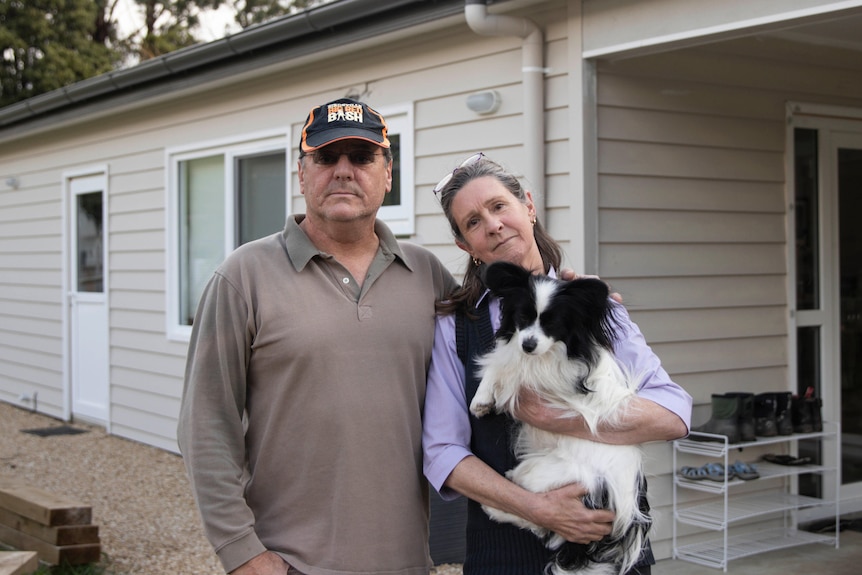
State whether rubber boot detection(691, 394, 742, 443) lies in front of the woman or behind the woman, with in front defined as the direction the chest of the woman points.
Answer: behind

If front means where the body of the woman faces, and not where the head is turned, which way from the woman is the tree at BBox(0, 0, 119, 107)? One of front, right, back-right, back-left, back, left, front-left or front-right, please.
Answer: back-right

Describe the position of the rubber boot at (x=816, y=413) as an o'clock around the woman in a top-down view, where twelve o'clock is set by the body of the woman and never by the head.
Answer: The rubber boot is roughly at 7 o'clock from the woman.

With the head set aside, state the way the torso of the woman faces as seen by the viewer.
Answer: toward the camera

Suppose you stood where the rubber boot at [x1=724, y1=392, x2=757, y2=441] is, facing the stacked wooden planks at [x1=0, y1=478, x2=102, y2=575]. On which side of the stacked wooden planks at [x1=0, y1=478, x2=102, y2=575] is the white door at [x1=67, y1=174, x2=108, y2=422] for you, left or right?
right

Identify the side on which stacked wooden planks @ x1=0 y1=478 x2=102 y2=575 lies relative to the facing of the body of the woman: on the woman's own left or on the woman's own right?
on the woman's own right

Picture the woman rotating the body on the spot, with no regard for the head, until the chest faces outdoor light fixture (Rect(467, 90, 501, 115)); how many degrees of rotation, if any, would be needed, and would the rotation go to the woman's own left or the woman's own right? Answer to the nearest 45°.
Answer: approximately 180°

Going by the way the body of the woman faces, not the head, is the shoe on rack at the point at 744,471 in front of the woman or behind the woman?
behind
